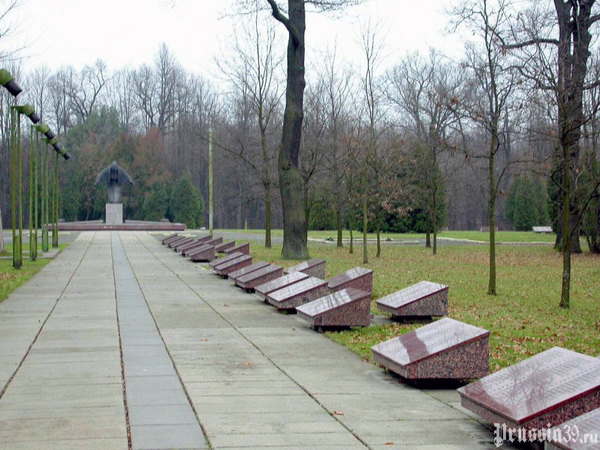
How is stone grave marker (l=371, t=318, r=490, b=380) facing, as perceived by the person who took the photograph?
facing the viewer and to the left of the viewer

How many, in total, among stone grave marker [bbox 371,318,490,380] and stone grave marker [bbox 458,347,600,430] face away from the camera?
0

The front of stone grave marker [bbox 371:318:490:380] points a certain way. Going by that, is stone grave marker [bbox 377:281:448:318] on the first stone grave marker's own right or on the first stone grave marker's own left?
on the first stone grave marker's own right

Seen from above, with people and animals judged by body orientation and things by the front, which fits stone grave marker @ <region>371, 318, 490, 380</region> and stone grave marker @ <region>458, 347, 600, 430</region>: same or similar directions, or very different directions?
same or similar directions

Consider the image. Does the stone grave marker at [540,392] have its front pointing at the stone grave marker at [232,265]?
no

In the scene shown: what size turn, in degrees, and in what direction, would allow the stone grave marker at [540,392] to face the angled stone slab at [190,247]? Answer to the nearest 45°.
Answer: approximately 90° to its right

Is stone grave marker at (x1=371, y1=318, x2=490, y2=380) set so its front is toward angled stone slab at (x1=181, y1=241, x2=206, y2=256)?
no

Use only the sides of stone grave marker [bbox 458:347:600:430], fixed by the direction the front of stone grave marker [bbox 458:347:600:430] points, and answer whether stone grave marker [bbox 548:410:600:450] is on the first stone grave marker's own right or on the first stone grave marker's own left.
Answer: on the first stone grave marker's own left

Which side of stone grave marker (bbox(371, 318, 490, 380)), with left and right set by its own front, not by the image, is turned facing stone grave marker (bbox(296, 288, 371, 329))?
right

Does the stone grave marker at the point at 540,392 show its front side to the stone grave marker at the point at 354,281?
no

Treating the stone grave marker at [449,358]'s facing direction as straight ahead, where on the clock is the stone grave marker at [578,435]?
the stone grave marker at [578,435] is roughly at 10 o'clock from the stone grave marker at [449,358].
